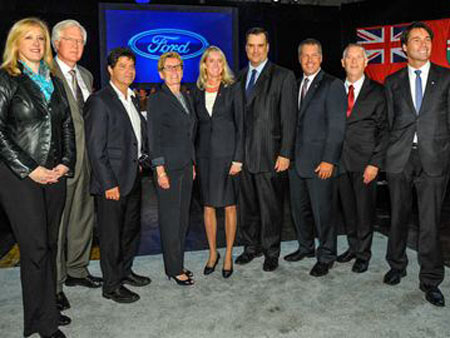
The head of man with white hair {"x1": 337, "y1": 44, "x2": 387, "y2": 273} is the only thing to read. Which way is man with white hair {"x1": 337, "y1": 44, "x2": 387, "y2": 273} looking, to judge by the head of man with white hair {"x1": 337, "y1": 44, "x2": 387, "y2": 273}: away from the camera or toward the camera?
toward the camera

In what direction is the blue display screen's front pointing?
toward the camera

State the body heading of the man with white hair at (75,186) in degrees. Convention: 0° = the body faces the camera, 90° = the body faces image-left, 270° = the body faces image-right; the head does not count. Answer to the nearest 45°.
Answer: approximately 315°

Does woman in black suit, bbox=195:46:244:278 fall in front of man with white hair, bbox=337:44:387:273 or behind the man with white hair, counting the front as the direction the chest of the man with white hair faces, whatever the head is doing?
in front

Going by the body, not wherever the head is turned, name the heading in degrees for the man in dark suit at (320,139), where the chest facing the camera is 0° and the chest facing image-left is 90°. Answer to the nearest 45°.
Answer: approximately 45°

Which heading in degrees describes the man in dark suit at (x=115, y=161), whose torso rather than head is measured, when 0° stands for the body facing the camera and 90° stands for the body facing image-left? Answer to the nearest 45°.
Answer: approximately 315°

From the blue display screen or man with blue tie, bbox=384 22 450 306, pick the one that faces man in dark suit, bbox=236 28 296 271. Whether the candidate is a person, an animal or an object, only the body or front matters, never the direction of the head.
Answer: the blue display screen

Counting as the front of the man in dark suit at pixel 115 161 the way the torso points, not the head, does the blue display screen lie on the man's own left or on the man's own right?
on the man's own left

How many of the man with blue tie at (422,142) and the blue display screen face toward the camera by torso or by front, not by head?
2

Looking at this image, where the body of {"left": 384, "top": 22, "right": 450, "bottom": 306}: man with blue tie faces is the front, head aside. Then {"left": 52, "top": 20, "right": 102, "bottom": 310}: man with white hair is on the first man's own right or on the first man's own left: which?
on the first man's own right

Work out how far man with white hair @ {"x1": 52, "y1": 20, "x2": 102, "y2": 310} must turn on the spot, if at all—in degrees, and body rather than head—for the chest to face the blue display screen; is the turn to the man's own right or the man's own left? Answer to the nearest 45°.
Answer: approximately 135° to the man's own left
